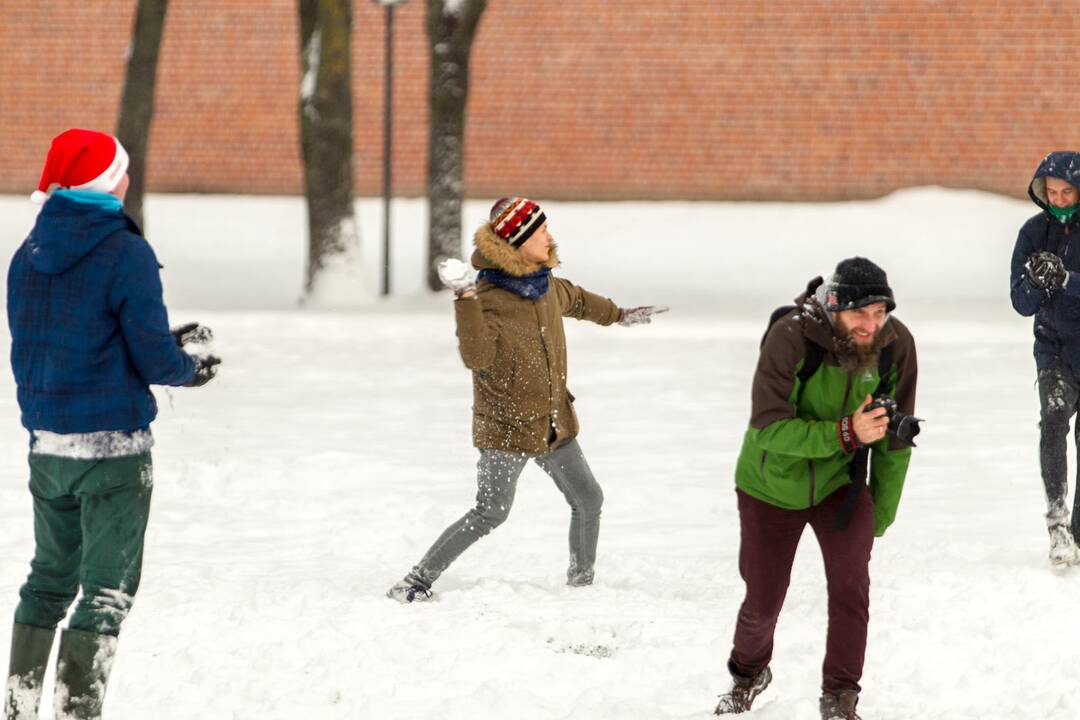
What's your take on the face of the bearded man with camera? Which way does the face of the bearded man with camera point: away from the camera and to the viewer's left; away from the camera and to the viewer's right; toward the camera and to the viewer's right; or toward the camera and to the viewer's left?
toward the camera and to the viewer's right

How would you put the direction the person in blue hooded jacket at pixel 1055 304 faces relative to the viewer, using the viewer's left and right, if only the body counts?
facing the viewer

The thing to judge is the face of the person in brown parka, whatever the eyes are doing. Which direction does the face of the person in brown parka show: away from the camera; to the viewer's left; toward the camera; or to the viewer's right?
to the viewer's right

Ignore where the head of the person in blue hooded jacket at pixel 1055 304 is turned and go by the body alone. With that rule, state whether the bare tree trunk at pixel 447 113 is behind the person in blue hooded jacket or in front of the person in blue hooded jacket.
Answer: behind

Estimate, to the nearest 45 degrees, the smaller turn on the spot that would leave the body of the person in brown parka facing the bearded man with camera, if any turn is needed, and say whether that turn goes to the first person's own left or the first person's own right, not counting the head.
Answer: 0° — they already face them

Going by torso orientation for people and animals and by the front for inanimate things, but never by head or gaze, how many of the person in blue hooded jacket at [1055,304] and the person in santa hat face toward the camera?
1

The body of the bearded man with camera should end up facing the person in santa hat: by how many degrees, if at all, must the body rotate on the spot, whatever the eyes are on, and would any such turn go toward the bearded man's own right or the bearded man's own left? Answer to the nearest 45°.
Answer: approximately 135° to the bearded man's own right

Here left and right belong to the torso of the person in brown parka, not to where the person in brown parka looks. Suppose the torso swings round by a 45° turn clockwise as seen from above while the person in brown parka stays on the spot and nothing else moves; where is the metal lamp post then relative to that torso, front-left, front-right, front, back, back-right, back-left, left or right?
back

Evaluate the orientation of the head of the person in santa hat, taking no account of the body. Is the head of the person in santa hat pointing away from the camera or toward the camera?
away from the camera

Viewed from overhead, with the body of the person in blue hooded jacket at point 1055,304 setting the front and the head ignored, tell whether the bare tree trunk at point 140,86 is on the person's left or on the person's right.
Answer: on the person's right

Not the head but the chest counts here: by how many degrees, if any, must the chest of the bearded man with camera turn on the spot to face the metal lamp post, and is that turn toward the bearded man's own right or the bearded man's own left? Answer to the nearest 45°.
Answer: approximately 135° to the bearded man's own left

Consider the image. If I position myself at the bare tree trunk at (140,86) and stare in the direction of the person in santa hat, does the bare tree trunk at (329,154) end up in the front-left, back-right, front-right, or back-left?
front-left

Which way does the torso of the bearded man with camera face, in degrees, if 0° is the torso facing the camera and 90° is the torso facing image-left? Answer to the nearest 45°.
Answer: approximately 315°

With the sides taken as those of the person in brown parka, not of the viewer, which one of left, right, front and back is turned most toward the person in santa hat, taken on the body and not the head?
right

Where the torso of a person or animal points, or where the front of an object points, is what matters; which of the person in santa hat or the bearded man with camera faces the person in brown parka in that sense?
the person in santa hat

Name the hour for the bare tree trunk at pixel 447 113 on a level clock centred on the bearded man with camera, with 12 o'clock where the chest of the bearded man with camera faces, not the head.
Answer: The bare tree trunk is roughly at 7 o'clock from the bearded man with camera.
